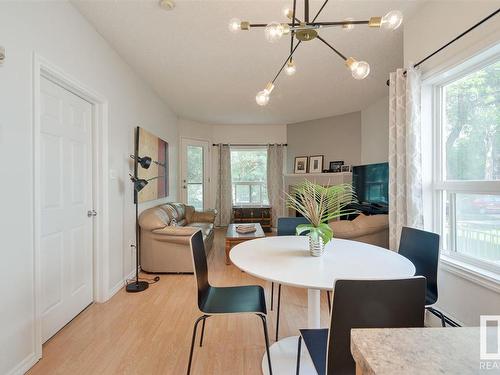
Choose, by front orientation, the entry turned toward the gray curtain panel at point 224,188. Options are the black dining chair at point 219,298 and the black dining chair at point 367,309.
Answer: the black dining chair at point 367,309

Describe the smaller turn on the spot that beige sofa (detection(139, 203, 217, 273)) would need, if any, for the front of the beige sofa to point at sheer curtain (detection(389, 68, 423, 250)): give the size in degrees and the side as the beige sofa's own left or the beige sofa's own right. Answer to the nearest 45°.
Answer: approximately 45° to the beige sofa's own right

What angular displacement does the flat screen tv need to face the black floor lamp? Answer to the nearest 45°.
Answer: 0° — it already faces it

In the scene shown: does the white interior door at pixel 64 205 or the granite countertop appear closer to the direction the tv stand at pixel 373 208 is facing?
the white interior door

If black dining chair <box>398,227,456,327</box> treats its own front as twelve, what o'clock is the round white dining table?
The round white dining table is roughly at 12 o'clock from the black dining chair.

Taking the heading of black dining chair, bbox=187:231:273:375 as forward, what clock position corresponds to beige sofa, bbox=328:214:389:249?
The beige sofa is roughly at 11 o'clock from the black dining chair.

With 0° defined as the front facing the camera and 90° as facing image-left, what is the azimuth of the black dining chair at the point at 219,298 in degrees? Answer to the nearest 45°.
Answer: approximately 270°

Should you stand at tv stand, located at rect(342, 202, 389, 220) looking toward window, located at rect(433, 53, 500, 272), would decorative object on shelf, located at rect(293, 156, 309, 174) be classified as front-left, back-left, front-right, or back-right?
back-right

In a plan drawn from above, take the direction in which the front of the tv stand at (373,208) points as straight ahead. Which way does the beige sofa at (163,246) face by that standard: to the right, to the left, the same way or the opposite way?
the opposite way

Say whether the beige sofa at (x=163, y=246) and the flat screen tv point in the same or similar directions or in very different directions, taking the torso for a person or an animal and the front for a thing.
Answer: very different directions

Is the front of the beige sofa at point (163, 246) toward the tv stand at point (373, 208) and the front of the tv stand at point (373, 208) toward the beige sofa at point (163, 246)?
yes
